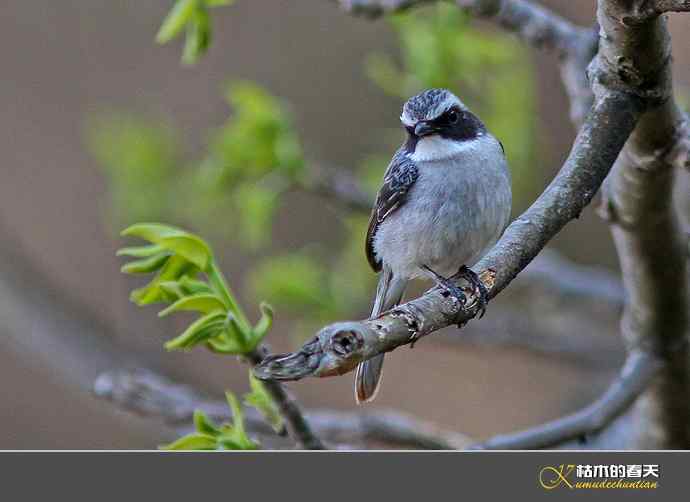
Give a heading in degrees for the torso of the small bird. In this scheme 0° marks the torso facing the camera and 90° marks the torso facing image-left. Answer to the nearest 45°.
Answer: approximately 315°
